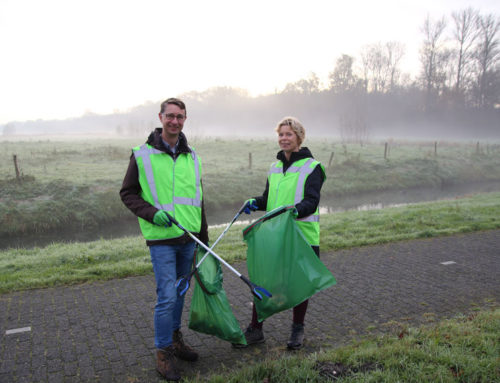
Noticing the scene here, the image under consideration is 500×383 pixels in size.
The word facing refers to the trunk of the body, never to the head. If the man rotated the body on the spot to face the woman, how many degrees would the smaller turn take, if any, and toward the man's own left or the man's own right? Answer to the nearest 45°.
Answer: approximately 45° to the man's own left

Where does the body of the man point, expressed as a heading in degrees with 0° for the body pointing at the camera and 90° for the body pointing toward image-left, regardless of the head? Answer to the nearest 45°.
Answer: approximately 315°

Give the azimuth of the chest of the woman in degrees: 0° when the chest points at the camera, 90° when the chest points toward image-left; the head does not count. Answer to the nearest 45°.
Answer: approximately 45°
